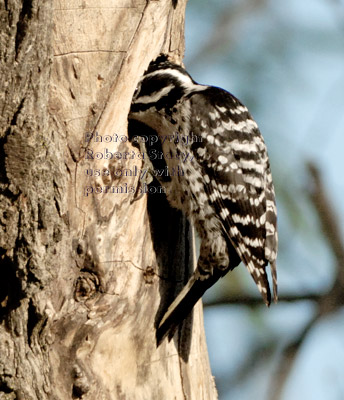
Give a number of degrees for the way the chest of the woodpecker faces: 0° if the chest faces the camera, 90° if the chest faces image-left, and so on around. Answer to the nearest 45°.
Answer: approximately 90°
